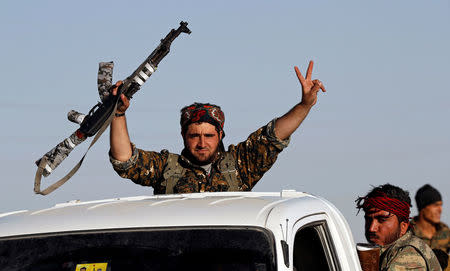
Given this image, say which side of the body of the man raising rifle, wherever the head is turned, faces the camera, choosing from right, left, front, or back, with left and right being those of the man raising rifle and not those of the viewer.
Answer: front

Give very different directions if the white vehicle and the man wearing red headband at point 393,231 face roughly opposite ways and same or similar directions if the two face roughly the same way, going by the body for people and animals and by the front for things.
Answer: same or similar directions

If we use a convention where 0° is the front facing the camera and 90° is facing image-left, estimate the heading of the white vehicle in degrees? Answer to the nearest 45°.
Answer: approximately 45°

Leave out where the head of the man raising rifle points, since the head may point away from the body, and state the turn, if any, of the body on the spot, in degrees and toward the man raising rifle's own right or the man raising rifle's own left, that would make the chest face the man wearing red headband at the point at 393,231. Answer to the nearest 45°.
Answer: approximately 90° to the man raising rifle's own left

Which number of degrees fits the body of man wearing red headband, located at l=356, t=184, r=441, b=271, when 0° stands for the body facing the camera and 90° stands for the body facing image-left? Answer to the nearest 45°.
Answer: approximately 45°

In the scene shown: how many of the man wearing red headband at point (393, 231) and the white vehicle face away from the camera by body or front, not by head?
0

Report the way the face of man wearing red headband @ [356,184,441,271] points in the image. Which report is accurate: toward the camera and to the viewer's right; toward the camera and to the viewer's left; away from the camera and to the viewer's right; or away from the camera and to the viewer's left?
toward the camera and to the viewer's left
